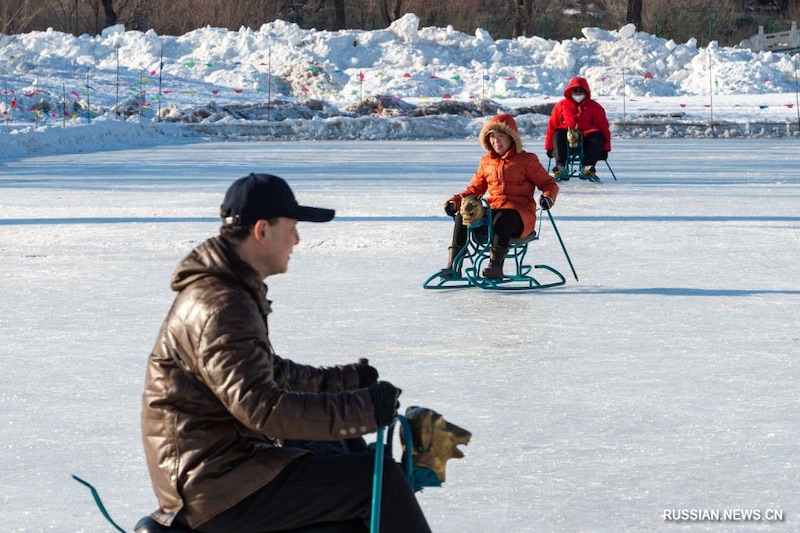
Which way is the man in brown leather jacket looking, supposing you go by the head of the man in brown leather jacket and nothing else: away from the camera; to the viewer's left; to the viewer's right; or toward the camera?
to the viewer's right

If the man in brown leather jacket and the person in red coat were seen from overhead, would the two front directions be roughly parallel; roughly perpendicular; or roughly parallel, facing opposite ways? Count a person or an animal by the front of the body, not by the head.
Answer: roughly perpendicular

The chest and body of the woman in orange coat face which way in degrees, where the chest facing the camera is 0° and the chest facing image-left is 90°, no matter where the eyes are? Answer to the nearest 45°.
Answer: approximately 45°

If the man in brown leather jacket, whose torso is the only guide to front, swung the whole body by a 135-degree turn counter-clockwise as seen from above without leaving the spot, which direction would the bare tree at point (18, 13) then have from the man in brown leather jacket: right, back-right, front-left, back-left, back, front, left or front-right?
front-right

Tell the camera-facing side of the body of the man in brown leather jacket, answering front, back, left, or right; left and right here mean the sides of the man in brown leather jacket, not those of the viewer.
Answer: right

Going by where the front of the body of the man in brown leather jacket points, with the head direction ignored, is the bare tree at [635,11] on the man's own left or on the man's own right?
on the man's own left

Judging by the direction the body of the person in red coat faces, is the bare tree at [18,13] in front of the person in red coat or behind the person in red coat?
behind

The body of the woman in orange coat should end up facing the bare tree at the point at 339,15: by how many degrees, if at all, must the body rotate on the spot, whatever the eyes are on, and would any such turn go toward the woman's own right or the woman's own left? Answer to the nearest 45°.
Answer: approximately 135° to the woman's own right

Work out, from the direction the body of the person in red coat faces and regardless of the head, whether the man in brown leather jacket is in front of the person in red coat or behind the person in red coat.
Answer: in front

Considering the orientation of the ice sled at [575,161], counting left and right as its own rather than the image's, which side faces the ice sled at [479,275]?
front

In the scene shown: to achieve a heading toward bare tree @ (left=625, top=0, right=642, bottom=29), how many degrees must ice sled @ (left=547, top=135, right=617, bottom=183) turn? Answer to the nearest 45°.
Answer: approximately 180°

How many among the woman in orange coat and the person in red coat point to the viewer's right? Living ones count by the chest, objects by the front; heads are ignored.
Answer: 0

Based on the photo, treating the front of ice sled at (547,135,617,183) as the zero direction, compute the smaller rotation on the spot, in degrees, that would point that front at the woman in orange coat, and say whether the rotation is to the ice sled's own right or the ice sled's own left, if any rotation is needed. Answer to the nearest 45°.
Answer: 0° — it already faces them
